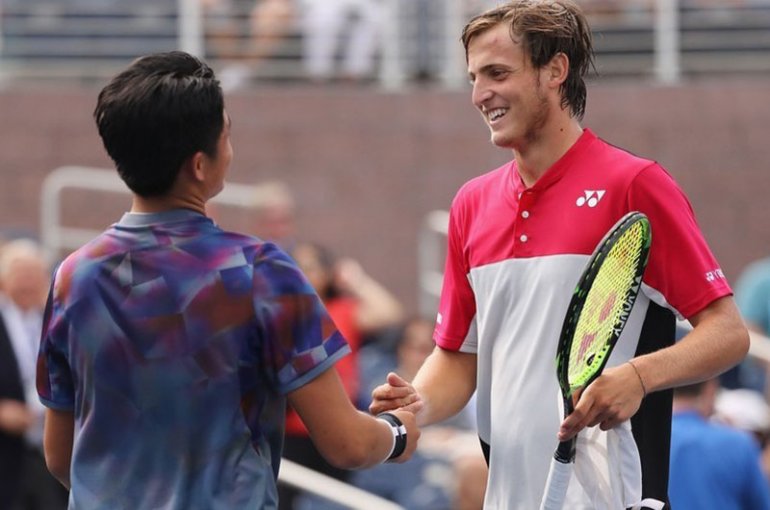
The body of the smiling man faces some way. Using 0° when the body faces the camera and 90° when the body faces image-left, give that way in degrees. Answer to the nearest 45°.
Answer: approximately 45°

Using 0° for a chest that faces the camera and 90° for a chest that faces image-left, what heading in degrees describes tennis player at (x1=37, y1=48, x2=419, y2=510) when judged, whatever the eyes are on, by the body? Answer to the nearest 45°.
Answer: approximately 225°

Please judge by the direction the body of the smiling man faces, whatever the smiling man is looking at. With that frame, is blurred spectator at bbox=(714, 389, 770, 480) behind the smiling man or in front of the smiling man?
behind

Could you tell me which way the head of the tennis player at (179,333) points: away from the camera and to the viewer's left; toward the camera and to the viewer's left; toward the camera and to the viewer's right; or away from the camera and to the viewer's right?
away from the camera and to the viewer's right

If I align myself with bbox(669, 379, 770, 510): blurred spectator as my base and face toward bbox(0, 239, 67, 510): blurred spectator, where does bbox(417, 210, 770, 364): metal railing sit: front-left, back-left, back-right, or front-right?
front-right

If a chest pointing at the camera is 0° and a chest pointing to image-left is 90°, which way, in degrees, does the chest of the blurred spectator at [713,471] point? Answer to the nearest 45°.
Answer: approximately 180°

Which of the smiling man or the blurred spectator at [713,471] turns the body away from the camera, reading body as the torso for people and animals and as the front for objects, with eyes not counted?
the blurred spectator

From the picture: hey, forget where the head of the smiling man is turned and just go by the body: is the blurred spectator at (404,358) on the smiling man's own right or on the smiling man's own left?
on the smiling man's own right

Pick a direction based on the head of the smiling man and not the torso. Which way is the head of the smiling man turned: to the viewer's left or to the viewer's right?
to the viewer's left
